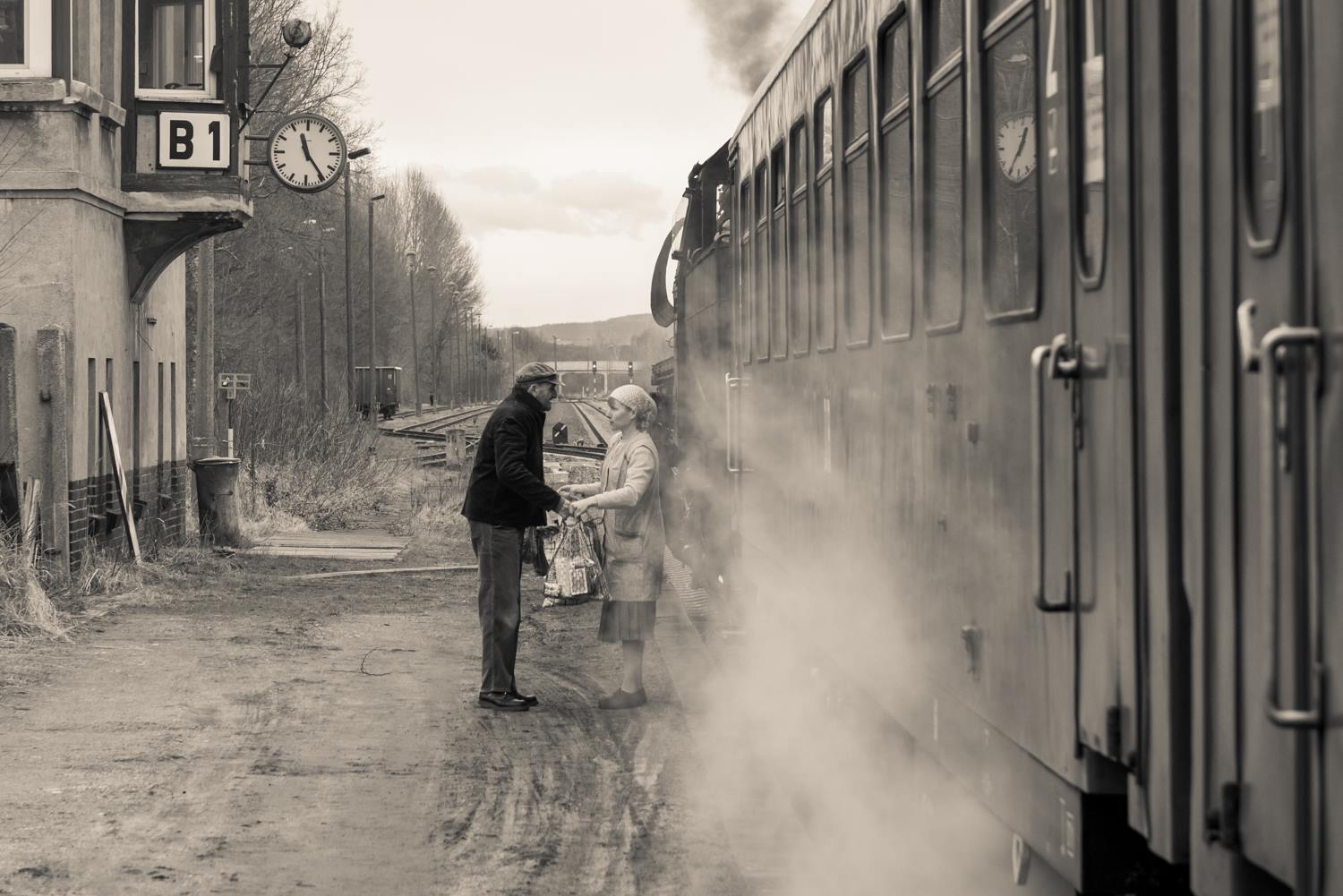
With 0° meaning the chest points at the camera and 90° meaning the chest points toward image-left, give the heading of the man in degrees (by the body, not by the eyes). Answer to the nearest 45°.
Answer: approximately 270°

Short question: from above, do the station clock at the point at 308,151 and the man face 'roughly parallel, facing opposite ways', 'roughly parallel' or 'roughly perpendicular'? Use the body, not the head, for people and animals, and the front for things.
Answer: roughly perpendicular

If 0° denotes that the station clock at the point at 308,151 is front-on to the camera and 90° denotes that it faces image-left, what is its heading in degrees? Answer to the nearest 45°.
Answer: approximately 0°

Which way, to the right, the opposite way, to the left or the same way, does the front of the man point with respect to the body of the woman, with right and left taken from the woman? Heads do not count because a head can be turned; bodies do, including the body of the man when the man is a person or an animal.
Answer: the opposite way

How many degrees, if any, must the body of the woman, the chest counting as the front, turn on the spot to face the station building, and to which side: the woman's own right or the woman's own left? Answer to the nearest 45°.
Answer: approximately 45° to the woman's own right

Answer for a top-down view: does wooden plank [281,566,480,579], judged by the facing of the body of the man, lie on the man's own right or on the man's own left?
on the man's own left

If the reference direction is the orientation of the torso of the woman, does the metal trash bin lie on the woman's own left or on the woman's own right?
on the woman's own right

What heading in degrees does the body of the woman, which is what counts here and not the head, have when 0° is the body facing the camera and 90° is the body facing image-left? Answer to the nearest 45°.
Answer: approximately 90°

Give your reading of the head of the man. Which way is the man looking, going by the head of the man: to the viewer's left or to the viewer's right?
to the viewer's right

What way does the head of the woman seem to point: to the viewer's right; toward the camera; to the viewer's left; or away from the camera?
to the viewer's left
